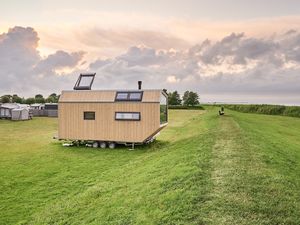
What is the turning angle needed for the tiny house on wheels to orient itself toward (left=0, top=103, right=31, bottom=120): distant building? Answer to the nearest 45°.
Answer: approximately 135° to its left

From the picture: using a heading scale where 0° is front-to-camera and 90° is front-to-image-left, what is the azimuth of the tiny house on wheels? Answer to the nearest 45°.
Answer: approximately 270°
